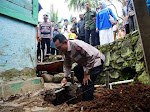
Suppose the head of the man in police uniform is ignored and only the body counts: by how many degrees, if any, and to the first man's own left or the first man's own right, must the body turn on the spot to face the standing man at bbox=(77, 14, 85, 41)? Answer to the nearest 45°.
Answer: approximately 90° to the first man's own left

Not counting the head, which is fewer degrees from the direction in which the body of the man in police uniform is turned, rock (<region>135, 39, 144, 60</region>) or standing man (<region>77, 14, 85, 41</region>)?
the rock

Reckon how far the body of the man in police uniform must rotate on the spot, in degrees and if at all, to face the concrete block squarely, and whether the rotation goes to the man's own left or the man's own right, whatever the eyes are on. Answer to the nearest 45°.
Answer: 0° — they already face it
